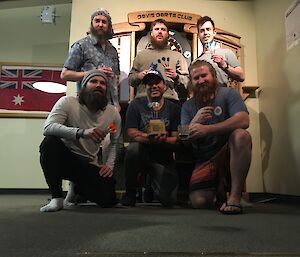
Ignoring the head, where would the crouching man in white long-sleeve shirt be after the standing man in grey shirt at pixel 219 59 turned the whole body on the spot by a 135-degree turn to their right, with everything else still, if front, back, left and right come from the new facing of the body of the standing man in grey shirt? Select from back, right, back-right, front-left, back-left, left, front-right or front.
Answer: back-left

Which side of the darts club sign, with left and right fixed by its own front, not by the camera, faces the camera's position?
front

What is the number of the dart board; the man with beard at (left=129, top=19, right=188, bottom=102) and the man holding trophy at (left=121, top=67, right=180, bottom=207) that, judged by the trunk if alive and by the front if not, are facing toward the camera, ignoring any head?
3

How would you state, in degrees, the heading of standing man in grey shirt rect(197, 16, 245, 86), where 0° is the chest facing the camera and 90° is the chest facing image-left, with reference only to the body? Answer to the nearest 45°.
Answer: approximately 45°

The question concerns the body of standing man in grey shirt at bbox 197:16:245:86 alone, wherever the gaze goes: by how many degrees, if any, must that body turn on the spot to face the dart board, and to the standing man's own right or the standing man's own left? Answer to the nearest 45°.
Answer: approximately 90° to the standing man's own right

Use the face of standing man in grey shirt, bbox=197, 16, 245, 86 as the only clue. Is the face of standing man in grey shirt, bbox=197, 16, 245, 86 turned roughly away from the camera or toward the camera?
toward the camera

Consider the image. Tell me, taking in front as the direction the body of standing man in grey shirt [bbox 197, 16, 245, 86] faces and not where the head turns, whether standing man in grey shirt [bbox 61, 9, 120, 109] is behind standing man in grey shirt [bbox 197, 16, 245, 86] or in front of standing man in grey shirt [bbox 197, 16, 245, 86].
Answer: in front

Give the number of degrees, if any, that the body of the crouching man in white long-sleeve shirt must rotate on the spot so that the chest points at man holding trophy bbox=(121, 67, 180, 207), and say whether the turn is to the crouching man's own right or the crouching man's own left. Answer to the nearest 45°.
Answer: approximately 45° to the crouching man's own left

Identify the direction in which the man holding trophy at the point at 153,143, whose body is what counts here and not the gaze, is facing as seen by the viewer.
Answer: toward the camera

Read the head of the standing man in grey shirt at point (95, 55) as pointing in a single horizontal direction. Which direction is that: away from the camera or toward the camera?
toward the camera

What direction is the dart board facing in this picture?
toward the camera

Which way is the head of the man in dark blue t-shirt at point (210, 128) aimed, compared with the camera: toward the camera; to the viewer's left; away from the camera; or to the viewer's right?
toward the camera

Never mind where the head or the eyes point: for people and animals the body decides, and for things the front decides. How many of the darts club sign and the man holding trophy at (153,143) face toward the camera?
2

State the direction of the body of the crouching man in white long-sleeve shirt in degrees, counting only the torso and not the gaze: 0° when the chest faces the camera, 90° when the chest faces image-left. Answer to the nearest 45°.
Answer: approximately 315°
